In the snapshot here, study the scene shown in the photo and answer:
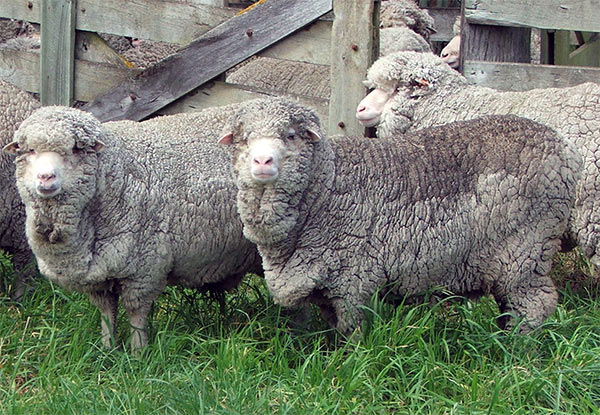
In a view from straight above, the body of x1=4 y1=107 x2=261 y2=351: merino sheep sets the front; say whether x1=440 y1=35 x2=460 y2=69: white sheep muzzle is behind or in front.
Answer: behind

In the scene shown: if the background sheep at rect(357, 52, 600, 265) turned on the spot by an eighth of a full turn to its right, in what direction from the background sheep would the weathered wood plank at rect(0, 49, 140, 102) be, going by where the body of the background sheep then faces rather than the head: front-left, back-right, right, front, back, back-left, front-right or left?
front-left

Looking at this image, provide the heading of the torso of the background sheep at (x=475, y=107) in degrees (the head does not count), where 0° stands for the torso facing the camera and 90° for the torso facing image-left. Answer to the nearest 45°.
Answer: approximately 90°

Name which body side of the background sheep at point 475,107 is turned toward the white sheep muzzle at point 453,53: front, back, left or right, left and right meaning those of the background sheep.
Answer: right

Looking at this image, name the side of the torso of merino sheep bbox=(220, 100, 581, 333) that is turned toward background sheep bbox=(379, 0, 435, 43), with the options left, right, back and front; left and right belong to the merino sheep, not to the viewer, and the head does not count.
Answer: right

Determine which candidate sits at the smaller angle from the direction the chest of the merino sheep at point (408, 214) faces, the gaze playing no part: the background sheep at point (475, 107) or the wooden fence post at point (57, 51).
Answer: the wooden fence post

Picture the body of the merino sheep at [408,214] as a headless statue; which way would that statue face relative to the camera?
to the viewer's left

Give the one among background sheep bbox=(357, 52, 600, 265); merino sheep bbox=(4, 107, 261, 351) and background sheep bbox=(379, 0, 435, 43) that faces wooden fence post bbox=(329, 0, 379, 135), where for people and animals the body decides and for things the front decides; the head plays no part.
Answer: background sheep bbox=(357, 52, 600, 265)

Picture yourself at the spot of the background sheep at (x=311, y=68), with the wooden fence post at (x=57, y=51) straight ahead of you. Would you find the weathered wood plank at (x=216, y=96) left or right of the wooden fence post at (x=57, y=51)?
left

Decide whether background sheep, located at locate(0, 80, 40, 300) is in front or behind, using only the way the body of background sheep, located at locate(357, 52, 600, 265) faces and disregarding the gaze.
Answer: in front

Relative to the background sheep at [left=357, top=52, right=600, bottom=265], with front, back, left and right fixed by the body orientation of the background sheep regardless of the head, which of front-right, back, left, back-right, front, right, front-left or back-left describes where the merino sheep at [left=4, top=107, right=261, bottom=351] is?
front-left
